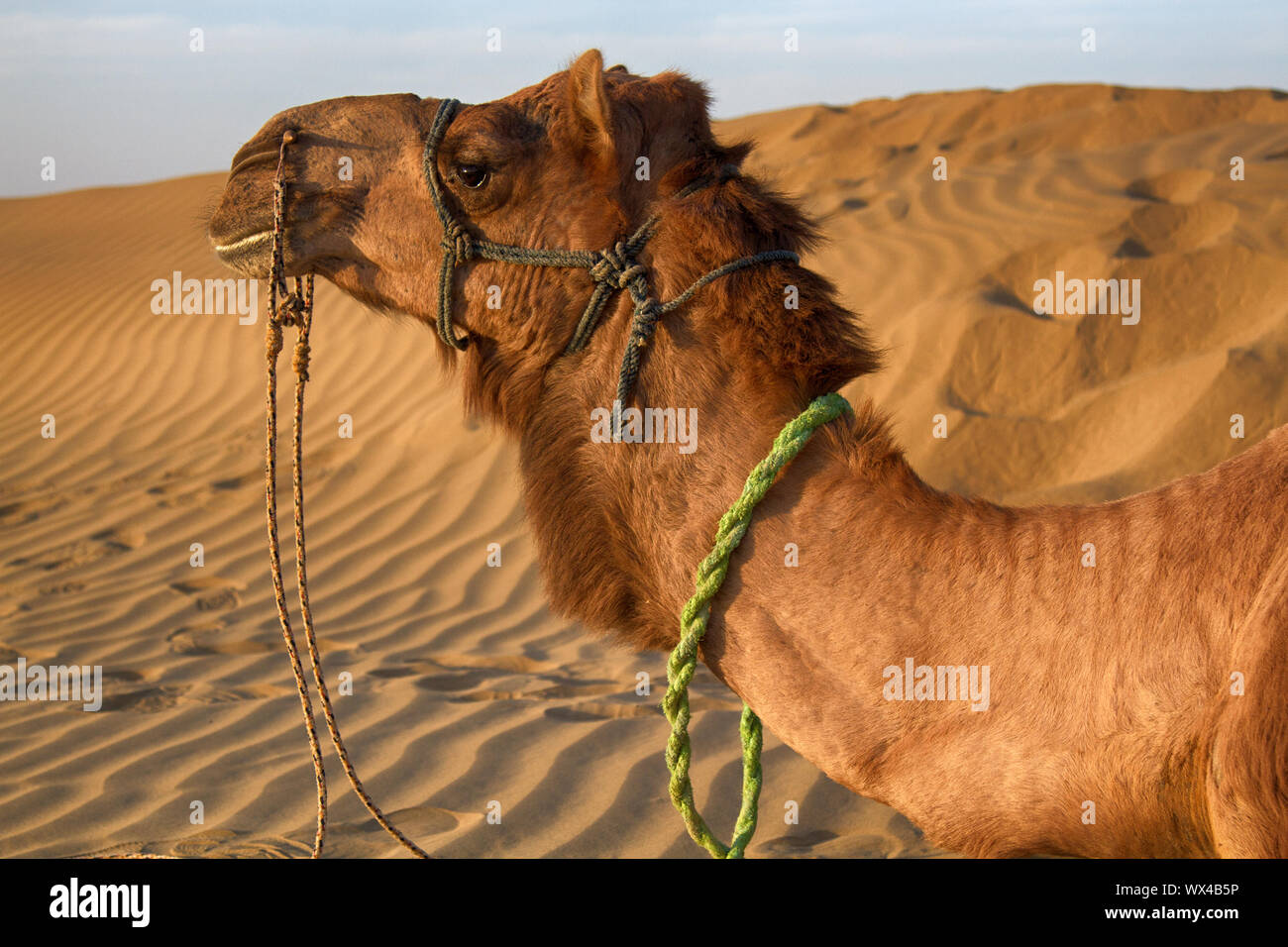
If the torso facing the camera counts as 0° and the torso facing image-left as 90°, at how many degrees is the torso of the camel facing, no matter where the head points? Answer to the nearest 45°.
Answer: approximately 90°
